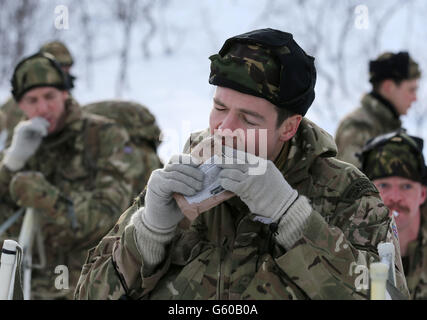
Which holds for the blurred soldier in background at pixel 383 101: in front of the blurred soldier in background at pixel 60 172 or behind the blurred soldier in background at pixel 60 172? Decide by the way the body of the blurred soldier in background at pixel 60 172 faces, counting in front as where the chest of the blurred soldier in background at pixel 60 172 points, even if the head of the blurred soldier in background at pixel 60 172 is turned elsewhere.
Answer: behind

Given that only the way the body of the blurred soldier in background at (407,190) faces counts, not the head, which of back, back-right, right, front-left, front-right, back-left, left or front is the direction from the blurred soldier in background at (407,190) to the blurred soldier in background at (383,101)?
back

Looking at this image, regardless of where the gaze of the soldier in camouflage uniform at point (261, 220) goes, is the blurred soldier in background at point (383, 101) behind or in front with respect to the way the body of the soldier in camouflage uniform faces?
behind

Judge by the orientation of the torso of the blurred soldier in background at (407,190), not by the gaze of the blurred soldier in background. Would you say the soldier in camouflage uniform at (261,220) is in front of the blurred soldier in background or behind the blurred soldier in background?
in front

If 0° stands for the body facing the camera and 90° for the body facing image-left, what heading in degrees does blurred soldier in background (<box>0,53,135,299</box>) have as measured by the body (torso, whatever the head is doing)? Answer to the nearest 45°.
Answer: approximately 45°

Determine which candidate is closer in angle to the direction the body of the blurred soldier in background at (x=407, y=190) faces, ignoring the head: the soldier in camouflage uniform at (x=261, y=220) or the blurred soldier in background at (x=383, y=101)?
the soldier in camouflage uniform

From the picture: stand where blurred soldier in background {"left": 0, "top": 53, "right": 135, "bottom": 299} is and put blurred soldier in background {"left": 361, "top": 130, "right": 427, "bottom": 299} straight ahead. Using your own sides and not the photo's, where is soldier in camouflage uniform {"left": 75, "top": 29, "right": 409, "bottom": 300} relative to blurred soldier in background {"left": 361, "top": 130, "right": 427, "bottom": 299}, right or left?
right

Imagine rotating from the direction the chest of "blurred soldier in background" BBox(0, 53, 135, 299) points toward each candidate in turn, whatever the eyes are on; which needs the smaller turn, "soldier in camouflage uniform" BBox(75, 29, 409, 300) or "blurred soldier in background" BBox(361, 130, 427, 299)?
the soldier in camouflage uniform

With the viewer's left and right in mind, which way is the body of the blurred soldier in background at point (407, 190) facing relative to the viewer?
facing the viewer

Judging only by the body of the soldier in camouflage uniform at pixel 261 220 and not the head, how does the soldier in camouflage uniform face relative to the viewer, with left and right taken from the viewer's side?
facing the viewer and to the left of the viewer
